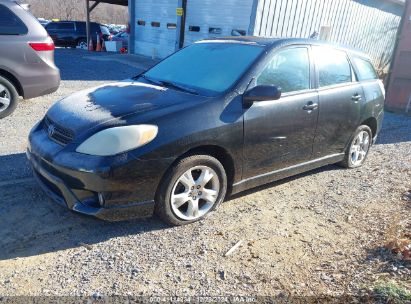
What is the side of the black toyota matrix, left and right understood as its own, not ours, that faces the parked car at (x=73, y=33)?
right

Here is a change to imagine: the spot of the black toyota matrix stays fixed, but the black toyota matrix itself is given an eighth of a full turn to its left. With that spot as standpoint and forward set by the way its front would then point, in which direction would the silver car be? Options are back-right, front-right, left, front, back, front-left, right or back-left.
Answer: back-right

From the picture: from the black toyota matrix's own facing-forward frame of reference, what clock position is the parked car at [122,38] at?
The parked car is roughly at 4 o'clock from the black toyota matrix.
